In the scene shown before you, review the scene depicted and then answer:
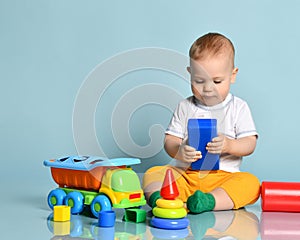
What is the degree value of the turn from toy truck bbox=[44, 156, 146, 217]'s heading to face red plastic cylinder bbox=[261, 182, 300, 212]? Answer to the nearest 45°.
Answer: approximately 45° to its left

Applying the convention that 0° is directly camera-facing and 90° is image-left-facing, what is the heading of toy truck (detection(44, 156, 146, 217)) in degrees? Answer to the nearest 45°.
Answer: approximately 315°
